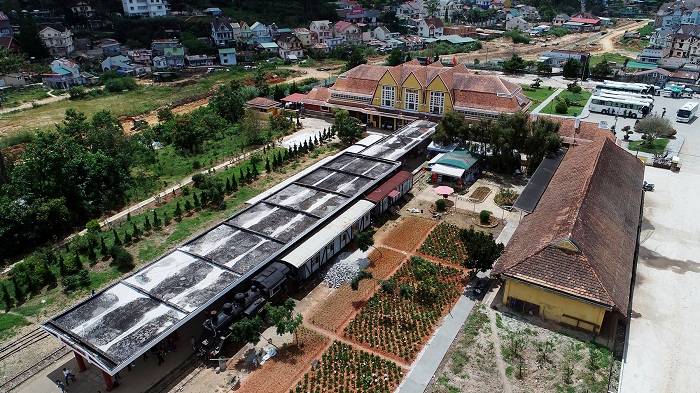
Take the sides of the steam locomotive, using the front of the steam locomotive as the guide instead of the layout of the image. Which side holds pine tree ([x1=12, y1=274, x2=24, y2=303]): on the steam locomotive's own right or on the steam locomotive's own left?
on the steam locomotive's own right

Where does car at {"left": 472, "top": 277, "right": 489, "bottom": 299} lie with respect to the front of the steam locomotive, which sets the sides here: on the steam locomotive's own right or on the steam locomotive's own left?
on the steam locomotive's own left

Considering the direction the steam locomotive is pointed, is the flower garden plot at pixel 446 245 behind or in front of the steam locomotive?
behind

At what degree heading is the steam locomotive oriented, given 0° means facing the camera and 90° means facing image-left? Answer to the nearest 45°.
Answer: approximately 45°

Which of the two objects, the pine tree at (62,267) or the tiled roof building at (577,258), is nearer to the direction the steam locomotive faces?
the pine tree

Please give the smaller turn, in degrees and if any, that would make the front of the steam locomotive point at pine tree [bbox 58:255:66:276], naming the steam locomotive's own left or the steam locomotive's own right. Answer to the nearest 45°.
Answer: approximately 90° to the steam locomotive's own right

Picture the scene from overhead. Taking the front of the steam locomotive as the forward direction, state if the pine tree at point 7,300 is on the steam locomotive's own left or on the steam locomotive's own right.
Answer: on the steam locomotive's own right

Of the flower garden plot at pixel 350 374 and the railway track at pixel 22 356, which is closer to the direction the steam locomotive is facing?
the railway track

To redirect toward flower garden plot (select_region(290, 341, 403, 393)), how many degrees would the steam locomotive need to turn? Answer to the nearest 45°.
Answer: approximately 90° to its left

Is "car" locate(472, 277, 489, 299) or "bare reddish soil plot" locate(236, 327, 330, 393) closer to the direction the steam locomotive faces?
the bare reddish soil plot

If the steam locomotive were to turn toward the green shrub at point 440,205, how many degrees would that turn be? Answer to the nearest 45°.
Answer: approximately 180°

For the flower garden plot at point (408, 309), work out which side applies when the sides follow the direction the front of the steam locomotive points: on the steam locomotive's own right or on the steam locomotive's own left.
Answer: on the steam locomotive's own left
